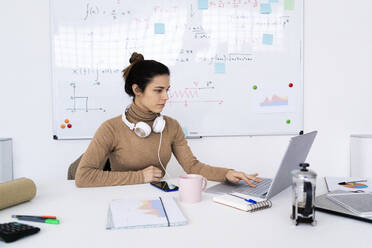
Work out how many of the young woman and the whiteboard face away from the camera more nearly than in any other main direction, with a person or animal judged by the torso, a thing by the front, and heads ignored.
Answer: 0

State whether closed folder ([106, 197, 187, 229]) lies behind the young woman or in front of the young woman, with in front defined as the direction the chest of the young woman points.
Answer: in front

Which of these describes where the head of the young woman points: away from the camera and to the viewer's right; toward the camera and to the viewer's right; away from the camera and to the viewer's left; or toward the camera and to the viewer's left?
toward the camera and to the viewer's right

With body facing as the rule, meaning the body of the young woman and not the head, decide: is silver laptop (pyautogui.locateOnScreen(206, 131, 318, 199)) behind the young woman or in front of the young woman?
in front

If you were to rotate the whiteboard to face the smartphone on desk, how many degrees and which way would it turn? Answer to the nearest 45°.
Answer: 0° — it already faces it

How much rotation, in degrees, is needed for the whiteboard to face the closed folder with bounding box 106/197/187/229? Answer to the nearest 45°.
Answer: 0° — it already faces it

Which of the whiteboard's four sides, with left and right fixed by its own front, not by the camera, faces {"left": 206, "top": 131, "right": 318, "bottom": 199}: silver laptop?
front

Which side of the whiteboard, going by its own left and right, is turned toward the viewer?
front

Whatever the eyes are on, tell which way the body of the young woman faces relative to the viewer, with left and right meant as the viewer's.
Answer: facing the viewer and to the right of the viewer
